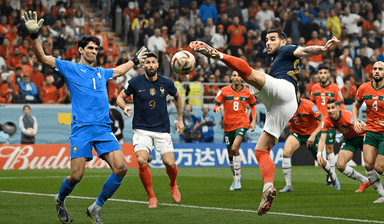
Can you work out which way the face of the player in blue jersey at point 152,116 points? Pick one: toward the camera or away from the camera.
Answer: toward the camera

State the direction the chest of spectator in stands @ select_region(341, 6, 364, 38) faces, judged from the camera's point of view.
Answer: toward the camera

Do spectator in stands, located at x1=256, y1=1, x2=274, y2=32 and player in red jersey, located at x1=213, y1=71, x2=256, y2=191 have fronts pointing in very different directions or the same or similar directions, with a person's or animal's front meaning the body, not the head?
same or similar directions

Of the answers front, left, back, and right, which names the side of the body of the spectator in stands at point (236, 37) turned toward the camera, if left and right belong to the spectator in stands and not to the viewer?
front

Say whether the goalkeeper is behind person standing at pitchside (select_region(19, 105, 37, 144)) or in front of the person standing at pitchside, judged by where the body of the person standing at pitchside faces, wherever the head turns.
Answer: in front

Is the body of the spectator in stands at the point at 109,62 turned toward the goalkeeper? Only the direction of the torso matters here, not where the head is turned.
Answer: yes

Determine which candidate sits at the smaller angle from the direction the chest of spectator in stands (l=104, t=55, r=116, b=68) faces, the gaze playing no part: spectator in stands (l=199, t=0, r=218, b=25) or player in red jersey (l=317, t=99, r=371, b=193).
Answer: the player in red jersey

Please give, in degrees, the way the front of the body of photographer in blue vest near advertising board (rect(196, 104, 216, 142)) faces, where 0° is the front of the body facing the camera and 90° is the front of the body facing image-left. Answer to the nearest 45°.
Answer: approximately 0°

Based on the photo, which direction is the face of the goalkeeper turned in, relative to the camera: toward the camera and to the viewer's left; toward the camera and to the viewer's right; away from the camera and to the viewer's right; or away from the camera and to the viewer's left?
toward the camera and to the viewer's right

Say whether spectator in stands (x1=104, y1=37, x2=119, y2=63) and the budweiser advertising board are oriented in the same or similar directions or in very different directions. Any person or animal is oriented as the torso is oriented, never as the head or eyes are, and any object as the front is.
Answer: same or similar directions

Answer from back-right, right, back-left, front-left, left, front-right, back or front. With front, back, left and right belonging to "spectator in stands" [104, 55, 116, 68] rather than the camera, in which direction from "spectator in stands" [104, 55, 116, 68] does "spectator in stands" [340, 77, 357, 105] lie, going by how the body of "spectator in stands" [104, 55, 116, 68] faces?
left

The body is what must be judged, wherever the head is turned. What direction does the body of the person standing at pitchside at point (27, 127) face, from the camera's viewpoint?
toward the camera
